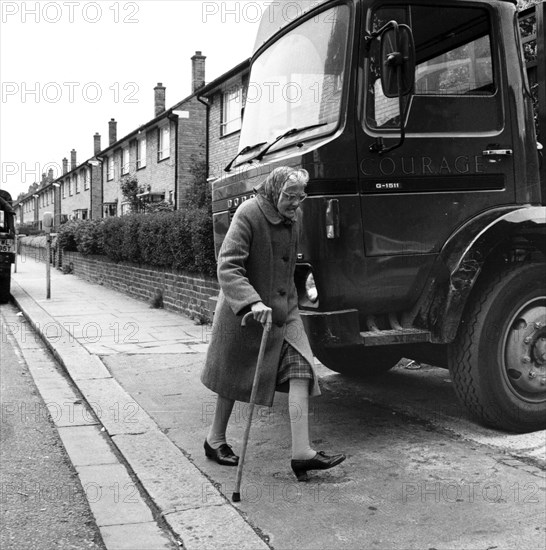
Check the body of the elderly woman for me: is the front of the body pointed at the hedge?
no

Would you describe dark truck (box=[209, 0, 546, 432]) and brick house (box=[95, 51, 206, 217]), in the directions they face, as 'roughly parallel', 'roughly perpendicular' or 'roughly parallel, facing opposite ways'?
roughly parallel

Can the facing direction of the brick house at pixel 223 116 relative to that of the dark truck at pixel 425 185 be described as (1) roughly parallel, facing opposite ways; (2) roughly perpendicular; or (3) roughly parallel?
roughly parallel

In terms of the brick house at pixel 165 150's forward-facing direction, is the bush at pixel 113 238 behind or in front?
in front

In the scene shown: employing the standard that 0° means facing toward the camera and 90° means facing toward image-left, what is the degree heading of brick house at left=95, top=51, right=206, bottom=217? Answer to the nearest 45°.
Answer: approximately 45°

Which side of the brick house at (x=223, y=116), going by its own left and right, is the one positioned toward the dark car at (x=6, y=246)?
front

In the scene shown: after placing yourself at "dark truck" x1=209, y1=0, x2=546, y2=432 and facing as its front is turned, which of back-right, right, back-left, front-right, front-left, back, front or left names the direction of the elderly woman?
front

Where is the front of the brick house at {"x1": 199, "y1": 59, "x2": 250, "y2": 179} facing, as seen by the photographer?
facing the viewer and to the left of the viewer

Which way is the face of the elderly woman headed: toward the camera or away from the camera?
toward the camera

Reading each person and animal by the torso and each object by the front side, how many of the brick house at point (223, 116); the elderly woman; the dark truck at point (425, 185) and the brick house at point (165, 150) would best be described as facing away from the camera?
0

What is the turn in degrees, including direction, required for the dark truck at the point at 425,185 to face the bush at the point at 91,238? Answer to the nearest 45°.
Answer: approximately 90° to its right
